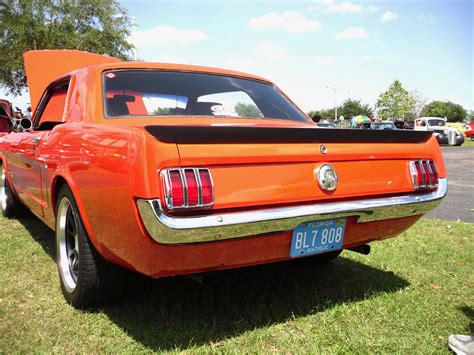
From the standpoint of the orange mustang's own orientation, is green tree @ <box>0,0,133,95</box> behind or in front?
in front

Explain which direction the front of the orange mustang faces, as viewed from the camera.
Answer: facing away from the viewer and to the left of the viewer
